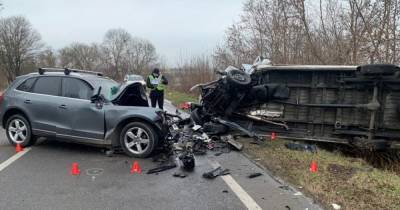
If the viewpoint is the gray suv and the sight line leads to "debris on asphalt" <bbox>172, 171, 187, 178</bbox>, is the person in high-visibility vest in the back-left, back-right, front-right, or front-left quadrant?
back-left

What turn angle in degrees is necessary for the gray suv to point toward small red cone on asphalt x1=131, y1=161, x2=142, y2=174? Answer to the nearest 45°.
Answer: approximately 45° to its right

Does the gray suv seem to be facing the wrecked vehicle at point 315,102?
yes

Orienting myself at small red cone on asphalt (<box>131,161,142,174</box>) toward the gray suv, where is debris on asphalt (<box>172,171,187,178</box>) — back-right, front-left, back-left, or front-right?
back-right

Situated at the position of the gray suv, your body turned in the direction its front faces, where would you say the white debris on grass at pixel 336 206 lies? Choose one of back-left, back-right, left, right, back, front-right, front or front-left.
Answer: front-right

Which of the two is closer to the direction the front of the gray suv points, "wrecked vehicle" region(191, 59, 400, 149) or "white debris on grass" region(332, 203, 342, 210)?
the wrecked vehicle

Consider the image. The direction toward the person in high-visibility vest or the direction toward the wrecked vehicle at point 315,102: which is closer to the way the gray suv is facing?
the wrecked vehicle

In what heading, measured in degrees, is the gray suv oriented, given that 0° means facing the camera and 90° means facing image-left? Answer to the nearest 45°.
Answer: approximately 270°
